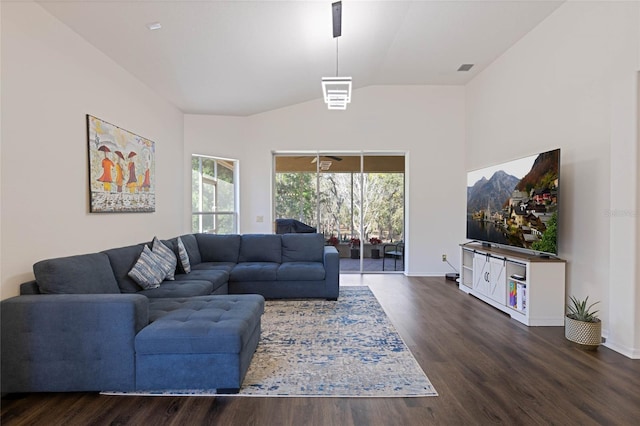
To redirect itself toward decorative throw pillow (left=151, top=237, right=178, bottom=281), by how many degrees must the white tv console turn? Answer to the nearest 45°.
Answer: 0° — it already faces it

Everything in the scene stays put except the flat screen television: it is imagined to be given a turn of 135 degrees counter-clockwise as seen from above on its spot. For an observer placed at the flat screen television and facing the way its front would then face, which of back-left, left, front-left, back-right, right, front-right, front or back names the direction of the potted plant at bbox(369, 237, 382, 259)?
back-left

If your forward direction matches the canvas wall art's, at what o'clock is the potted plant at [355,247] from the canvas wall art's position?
The potted plant is roughly at 10 o'clock from the canvas wall art.

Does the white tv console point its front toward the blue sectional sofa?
yes

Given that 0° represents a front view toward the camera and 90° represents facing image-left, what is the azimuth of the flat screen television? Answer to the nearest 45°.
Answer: approximately 45°

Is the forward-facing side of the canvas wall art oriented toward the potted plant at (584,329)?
yes

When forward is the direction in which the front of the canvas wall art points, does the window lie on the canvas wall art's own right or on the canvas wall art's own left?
on the canvas wall art's own left

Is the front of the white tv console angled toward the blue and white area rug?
yes
